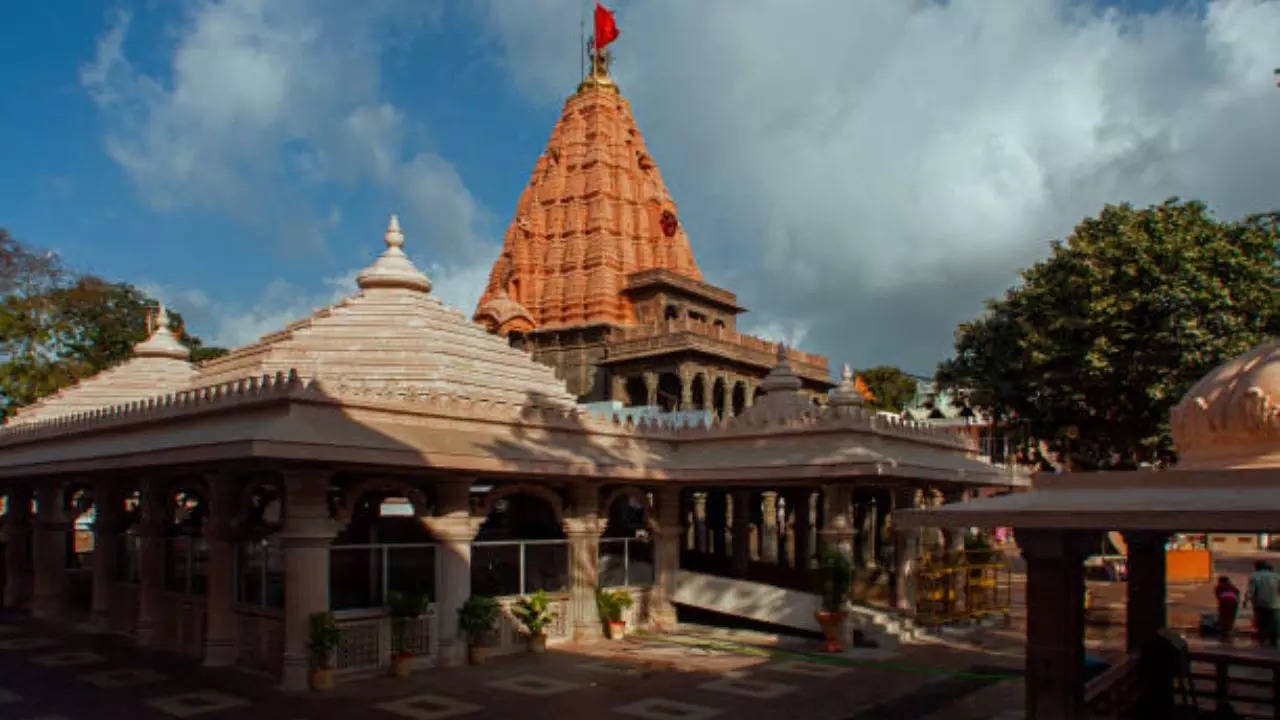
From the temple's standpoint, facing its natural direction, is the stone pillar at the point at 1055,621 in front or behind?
in front

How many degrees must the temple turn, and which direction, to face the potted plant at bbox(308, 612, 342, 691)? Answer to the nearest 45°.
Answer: approximately 45° to its right

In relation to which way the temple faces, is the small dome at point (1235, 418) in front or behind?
in front
